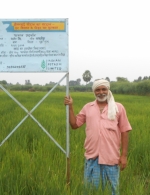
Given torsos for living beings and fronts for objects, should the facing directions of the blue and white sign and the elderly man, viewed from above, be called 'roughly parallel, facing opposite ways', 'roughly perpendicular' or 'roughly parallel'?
roughly parallel

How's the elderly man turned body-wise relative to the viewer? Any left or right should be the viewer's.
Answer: facing the viewer

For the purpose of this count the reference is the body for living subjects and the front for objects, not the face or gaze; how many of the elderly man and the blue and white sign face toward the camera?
2

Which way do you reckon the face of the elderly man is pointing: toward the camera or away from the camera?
toward the camera
